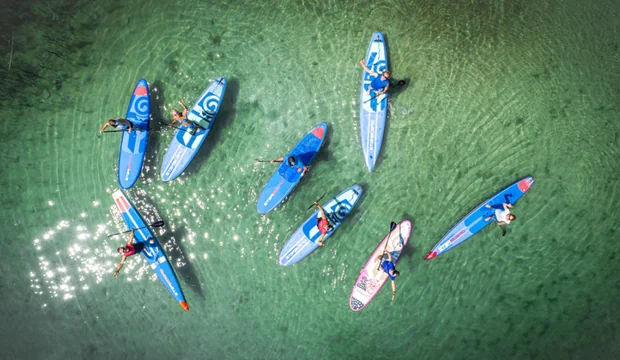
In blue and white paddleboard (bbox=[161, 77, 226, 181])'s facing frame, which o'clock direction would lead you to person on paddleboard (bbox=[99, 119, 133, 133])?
The person on paddleboard is roughly at 1 o'clock from the blue and white paddleboard.

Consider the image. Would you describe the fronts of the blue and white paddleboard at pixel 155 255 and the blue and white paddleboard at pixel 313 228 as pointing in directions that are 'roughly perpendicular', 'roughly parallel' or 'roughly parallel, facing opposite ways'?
roughly perpendicular

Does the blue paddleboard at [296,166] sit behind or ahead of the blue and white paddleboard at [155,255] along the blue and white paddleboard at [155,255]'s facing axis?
ahead

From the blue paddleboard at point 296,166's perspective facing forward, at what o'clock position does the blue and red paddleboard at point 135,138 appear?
The blue and red paddleboard is roughly at 1 o'clock from the blue paddleboard.

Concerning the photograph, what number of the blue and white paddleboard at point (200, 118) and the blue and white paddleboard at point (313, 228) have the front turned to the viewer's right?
0

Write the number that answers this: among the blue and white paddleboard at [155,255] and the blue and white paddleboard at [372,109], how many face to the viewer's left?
0
